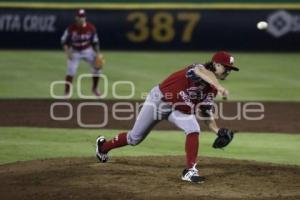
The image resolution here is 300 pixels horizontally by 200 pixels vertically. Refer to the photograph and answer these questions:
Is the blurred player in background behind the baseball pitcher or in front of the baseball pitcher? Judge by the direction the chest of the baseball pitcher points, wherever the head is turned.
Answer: behind

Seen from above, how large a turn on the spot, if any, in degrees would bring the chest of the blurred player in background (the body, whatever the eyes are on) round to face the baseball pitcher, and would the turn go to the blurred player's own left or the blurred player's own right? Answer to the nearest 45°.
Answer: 0° — they already face them

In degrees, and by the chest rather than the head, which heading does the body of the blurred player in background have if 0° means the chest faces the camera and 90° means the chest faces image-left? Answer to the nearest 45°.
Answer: approximately 0°

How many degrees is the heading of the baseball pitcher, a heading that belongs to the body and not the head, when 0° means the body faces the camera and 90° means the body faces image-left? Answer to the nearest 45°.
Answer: approximately 315°
